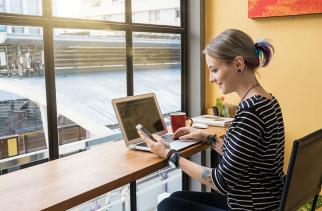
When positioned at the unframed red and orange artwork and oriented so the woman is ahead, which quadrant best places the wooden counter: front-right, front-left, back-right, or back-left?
front-right

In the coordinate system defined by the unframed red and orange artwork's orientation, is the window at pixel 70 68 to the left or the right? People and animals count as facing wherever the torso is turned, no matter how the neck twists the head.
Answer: on its right

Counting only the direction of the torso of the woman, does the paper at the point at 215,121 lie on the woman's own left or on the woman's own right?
on the woman's own right

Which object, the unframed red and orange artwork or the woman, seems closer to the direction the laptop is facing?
the woman

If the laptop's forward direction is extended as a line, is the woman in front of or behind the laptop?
in front

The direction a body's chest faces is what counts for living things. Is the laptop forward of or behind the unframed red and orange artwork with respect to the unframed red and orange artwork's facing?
forward

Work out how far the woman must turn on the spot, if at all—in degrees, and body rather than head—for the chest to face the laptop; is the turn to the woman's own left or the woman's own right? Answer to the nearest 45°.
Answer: approximately 45° to the woman's own right

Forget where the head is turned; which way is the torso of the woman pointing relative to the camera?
to the viewer's left

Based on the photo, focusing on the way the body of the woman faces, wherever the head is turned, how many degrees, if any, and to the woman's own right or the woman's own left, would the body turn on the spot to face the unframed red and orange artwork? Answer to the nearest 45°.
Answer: approximately 90° to the woman's own right

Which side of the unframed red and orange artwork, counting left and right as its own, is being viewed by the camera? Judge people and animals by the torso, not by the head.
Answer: front
